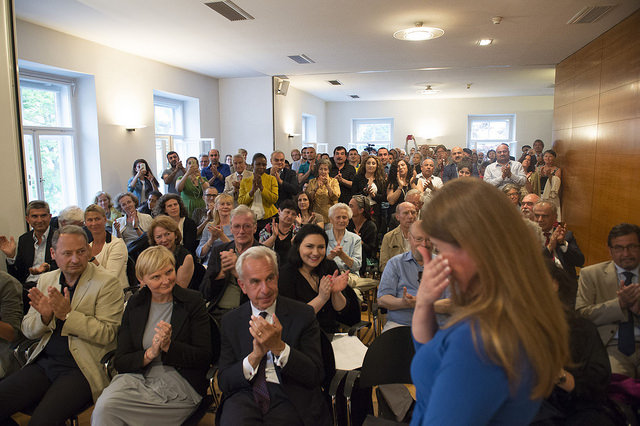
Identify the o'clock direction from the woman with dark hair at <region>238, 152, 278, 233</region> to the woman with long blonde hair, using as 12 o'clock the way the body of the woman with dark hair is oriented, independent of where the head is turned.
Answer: The woman with long blonde hair is roughly at 12 o'clock from the woman with dark hair.

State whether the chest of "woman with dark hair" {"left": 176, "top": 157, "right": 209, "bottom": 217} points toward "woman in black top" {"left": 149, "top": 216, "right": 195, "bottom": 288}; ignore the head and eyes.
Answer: yes

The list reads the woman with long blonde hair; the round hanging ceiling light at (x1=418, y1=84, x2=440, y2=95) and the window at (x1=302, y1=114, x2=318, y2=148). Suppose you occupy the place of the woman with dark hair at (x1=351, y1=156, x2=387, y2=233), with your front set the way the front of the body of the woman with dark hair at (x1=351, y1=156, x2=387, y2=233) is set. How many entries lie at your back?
2

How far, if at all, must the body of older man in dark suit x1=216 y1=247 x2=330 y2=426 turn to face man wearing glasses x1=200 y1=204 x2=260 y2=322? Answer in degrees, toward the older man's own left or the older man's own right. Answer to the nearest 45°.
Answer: approximately 180°

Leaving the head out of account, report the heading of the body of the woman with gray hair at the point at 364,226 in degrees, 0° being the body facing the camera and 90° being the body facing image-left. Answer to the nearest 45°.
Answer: approximately 45°

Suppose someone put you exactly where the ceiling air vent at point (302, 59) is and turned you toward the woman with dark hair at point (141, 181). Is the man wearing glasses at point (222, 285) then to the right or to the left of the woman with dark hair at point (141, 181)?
left

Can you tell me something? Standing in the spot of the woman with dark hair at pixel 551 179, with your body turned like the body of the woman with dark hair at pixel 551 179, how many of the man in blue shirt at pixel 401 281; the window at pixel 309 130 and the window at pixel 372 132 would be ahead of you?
1

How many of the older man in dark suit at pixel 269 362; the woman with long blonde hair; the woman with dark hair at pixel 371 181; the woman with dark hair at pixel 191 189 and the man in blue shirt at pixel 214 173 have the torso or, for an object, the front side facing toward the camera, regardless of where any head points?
4
